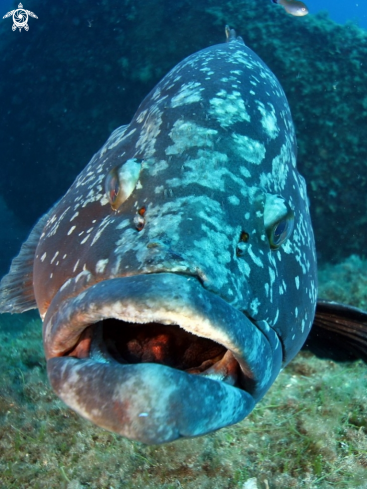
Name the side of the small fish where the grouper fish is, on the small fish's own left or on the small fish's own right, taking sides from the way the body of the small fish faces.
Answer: on the small fish's own right

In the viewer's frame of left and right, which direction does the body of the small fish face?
facing to the right of the viewer

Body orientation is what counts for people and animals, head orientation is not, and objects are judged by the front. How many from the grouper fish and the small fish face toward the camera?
1

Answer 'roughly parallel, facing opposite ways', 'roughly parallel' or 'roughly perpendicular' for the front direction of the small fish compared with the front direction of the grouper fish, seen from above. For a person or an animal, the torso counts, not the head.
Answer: roughly perpendicular

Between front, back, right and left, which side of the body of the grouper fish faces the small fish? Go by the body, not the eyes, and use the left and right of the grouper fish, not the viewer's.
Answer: back
